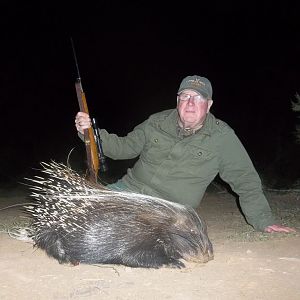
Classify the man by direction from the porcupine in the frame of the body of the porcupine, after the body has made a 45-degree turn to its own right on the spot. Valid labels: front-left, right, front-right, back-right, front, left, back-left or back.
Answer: left

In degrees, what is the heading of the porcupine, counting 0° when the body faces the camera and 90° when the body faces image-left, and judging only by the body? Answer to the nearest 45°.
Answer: approximately 270°

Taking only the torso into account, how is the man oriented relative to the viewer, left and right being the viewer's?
facing the viewer
